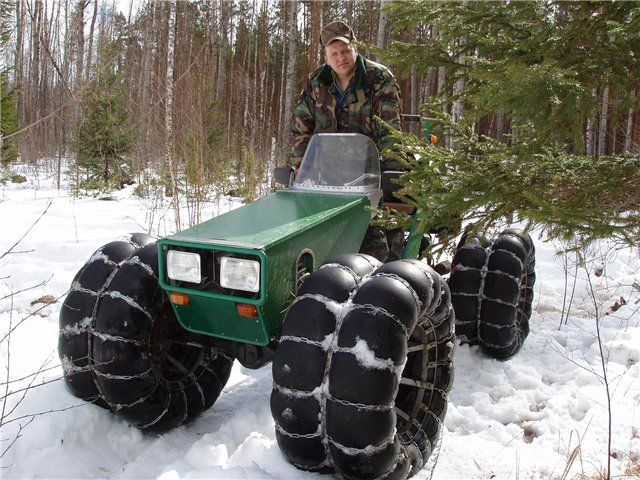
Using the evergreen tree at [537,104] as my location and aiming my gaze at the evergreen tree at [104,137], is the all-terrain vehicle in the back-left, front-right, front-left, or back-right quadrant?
front-left

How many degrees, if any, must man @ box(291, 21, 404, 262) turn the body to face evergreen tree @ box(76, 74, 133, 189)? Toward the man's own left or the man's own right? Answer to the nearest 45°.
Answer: approximately 135° to the man's own right

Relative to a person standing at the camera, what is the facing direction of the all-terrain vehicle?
facing the viewer and to the left of the viewer

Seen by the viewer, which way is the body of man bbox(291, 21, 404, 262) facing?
toward the camera
